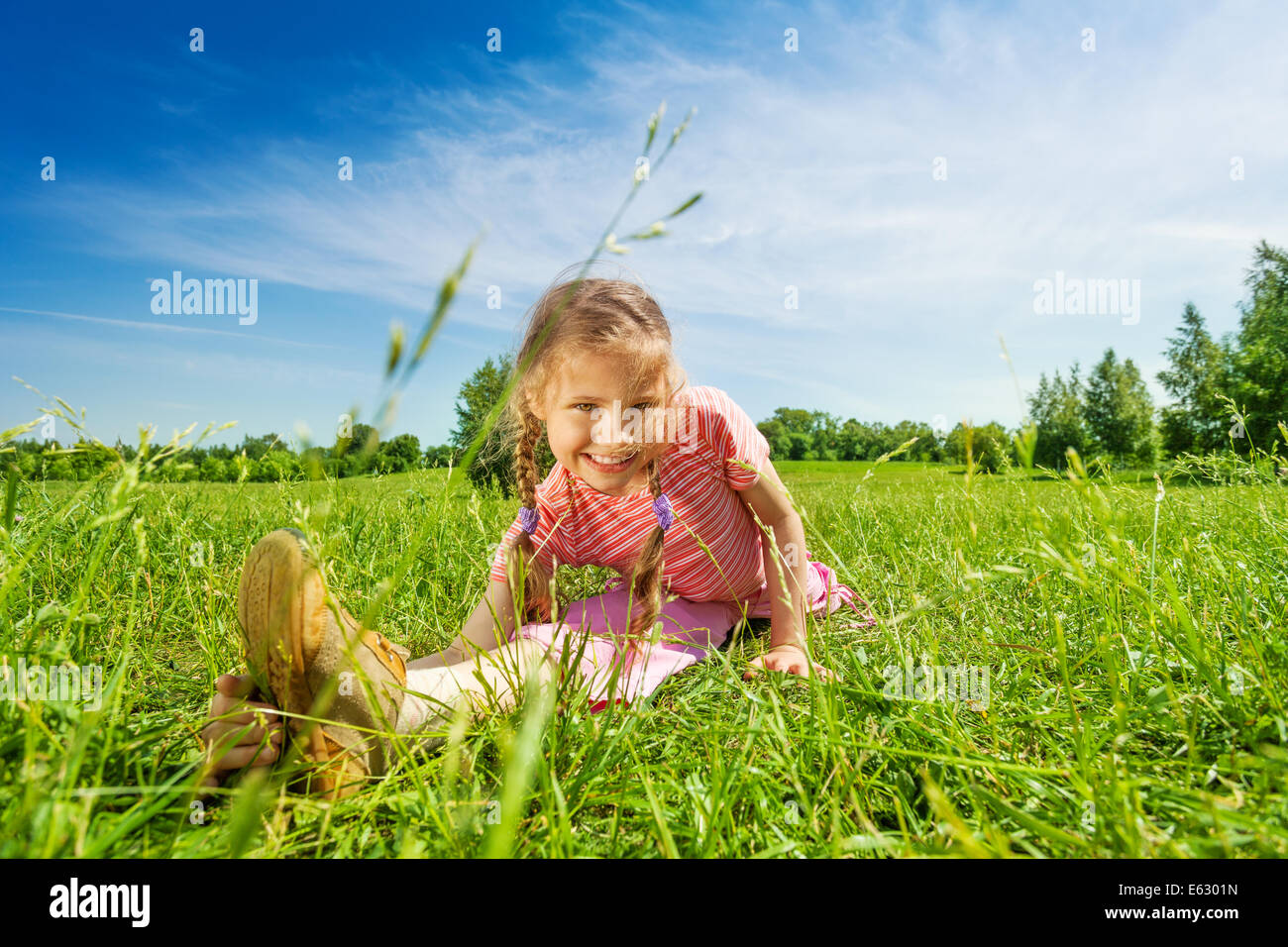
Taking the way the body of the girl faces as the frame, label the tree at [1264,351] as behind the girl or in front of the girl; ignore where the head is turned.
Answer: behind

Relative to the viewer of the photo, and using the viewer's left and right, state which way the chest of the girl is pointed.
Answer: facing the viewer and to the left of the viewer

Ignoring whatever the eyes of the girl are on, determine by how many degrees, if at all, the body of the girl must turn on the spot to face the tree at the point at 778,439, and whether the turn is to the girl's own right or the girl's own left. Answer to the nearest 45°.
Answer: approximately 135° to the girl's own right

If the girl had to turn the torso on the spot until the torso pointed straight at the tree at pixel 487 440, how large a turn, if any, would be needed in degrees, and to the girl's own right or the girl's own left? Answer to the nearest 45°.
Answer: approximately 135° to the girl's own right

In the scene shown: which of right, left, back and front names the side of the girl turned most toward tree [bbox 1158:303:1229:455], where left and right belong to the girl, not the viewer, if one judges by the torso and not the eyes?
back
